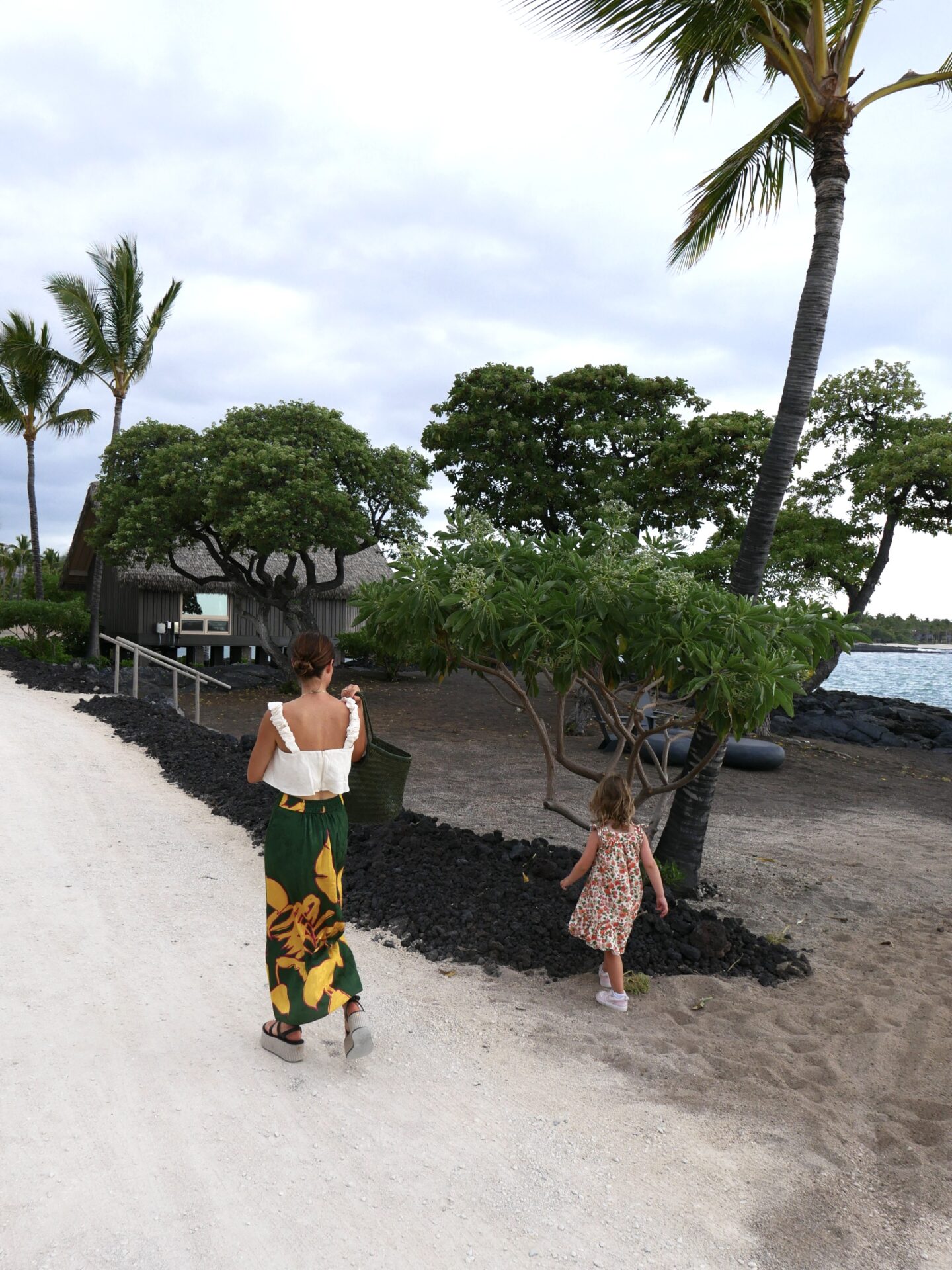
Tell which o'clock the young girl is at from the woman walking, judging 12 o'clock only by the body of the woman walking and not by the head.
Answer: The young girl is roughly at 2 o'clock from the woman walking.

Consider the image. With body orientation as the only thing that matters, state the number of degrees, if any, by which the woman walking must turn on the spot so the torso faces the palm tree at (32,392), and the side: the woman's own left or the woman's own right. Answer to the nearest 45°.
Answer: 0° — they already face it

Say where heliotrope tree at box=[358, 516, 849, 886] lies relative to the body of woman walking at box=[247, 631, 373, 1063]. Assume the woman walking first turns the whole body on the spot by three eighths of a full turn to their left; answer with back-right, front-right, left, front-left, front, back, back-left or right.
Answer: back

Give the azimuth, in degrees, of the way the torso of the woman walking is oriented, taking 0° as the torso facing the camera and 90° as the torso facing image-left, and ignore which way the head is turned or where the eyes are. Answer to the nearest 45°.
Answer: approximately 180°

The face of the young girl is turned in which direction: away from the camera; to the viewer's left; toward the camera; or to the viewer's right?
away from the camera

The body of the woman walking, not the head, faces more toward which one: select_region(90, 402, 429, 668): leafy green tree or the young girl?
the leafy green tree

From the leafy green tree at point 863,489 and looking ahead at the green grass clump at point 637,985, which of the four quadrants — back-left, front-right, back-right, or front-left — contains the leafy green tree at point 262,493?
front-right

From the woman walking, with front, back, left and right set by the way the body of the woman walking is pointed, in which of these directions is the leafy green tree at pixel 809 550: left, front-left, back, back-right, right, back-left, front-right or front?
front-right

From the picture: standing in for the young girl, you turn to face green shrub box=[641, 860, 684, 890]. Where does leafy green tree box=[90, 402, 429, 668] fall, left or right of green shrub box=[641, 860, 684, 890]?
left

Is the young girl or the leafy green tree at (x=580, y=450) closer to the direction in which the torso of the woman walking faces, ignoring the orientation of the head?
the leafy green tree

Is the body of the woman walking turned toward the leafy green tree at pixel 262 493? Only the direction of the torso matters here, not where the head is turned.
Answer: yes

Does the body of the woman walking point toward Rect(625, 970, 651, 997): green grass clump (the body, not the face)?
no

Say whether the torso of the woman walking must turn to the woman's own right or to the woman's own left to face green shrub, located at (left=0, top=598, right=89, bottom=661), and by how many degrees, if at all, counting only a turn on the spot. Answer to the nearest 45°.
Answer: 0° — they already face it
